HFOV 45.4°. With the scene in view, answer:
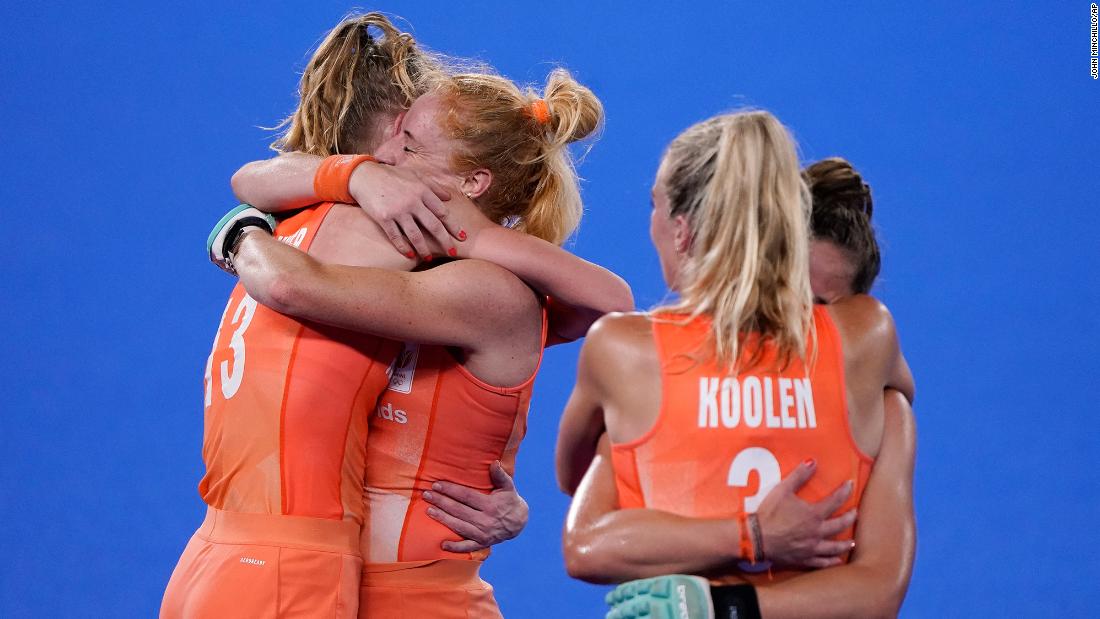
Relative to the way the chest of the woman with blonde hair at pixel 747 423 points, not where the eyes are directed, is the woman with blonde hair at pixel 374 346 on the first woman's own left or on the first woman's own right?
on the first woman's own left

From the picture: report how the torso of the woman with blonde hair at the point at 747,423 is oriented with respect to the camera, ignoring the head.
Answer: away from the camera

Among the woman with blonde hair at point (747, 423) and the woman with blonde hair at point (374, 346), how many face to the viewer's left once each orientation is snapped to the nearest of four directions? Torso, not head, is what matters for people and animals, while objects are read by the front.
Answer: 0

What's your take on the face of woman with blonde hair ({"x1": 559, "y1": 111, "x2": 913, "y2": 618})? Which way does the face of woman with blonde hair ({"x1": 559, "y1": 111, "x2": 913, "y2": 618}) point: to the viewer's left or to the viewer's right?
to the viewer's left
